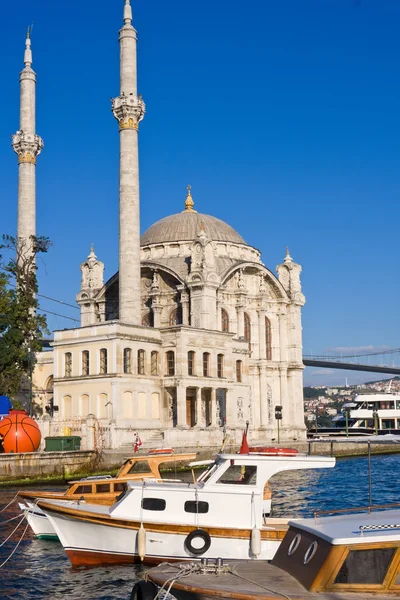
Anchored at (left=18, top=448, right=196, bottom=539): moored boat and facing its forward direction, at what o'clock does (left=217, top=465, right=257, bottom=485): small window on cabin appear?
The small window on cabin is roughly at 8 o'clock from the moored boat.

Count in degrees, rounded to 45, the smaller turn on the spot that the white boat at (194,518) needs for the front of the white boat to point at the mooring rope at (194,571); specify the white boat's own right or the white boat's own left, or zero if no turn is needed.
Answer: approximately 90° to the white boat's own left

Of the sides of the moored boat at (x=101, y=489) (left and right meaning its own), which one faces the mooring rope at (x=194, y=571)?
left

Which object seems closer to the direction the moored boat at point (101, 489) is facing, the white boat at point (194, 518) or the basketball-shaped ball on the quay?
the basketball-shaped ball on the quay

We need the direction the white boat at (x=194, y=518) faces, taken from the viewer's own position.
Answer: facing to the left of the viewer

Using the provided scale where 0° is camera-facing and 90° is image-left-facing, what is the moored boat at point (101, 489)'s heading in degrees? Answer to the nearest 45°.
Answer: approximately 90°

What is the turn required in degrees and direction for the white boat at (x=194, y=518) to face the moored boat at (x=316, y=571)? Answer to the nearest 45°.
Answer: approximately 90° to its left

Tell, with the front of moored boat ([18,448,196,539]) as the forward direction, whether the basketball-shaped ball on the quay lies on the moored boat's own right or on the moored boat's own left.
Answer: on the moored boat's own right

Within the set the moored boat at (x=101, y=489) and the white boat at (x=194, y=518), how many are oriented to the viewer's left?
2
